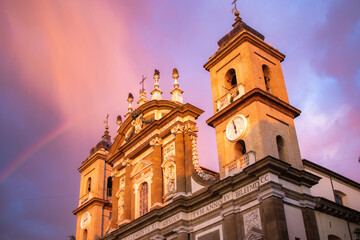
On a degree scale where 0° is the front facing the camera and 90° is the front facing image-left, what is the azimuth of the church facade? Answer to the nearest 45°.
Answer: approximately 45°
